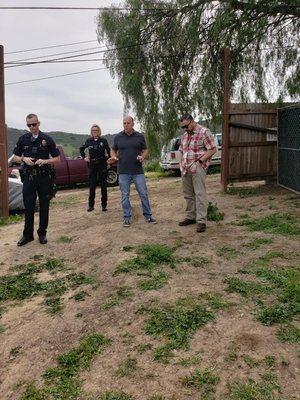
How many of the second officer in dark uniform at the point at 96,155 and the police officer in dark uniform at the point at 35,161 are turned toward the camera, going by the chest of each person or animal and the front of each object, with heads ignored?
2

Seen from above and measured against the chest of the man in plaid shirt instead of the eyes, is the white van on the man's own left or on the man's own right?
on the man's own right

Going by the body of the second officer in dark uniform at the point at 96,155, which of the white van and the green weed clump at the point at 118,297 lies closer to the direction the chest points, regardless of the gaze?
the green weed clump

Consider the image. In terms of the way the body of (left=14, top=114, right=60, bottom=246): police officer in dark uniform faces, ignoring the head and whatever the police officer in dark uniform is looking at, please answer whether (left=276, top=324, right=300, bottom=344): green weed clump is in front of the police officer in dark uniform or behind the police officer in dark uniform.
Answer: in front

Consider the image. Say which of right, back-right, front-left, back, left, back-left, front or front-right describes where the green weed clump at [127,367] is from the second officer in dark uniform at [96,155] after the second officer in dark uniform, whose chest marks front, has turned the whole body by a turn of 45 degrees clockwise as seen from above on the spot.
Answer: front-left

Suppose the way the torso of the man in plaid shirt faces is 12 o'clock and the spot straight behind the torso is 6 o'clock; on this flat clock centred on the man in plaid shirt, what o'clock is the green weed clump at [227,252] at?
The green weed clump is roughly at 10 o'clock from the man in plaid shirt.

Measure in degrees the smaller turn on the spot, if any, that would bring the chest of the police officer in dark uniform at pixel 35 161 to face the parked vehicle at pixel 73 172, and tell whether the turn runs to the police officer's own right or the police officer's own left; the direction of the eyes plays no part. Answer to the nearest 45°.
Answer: approximately 180°

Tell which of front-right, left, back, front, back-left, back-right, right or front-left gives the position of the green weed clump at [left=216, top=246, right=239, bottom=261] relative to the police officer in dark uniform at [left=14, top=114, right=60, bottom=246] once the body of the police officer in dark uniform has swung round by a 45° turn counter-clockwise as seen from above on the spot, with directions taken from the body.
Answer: front

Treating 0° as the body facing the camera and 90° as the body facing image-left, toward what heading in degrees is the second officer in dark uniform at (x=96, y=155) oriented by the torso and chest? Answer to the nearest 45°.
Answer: approximately 0°

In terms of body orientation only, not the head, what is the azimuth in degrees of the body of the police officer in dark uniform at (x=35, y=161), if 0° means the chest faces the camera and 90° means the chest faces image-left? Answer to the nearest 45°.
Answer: approximately 0°
